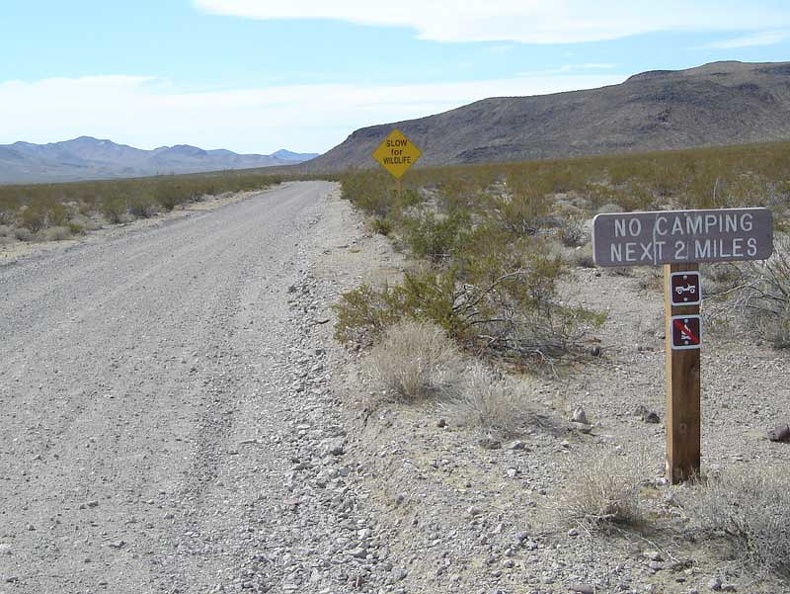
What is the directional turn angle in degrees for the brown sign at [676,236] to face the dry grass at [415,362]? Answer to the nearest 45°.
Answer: approximately 135° to its right

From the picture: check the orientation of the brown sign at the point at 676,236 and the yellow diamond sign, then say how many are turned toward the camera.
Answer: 2

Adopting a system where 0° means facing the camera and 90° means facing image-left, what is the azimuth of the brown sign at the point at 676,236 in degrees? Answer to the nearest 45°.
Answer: approximately 0°

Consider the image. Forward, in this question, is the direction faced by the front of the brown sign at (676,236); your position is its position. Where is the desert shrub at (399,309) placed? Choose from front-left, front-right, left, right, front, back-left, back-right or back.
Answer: back-right

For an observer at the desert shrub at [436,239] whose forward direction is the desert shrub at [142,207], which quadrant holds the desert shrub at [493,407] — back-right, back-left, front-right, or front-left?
back-left

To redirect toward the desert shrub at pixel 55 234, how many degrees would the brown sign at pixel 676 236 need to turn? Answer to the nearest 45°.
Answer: approximately 135° to its right

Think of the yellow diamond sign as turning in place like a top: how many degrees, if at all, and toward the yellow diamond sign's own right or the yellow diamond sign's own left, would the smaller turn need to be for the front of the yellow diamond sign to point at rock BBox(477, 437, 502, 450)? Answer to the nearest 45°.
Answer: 0° — it already faces it
